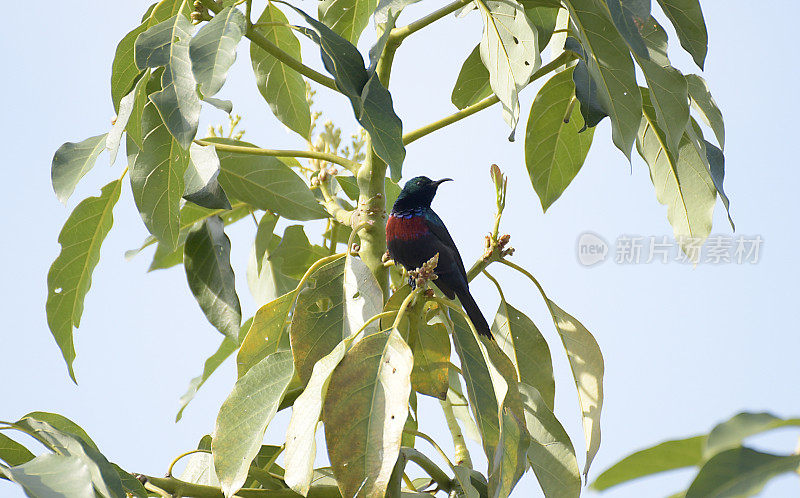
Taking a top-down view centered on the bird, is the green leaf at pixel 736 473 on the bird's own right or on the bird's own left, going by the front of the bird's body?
on the bird's own left

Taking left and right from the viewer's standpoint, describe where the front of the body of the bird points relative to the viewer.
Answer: facing the viewer and to the left of the viewer
